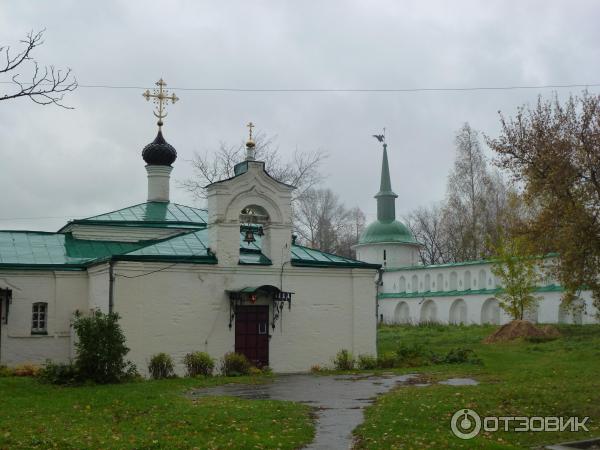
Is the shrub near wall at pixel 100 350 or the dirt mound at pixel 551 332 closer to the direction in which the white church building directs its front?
the shrub near wall

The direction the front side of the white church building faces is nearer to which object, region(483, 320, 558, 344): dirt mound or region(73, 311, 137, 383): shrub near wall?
the shrub near wall

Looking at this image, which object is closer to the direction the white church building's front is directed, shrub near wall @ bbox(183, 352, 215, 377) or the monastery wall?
the shrub near wall

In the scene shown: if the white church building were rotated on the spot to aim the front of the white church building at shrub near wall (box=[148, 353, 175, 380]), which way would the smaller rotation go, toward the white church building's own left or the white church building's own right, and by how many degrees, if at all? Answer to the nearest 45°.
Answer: approximately 45° to the white church building's own right

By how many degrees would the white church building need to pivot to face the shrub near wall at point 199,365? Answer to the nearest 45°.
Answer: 0° — it already faces it

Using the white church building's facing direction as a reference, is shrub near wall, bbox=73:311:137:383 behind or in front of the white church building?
in front

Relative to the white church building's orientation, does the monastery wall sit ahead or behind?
behind

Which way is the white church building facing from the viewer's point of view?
toward the camera

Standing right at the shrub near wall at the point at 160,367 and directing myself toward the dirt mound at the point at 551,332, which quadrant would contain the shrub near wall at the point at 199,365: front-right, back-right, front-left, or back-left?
front-right

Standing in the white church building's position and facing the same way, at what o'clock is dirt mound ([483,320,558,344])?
The dirt mound is roughly at 8 o'clock from the white church building.

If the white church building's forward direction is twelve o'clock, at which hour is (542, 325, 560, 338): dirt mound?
The dirt mound is roughly at 8 o'clock from the white church building.
